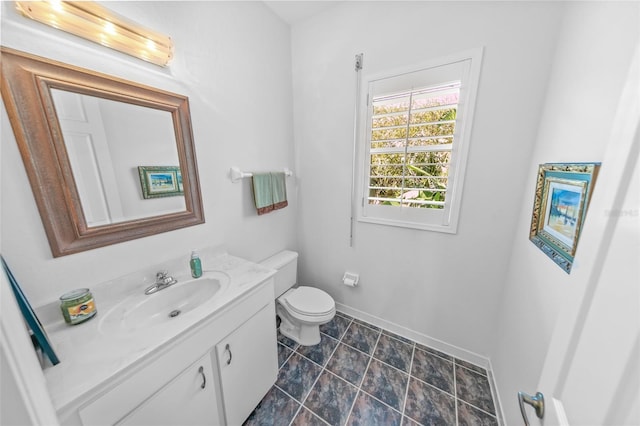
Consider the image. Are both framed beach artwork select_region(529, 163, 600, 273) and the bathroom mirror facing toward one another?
yes

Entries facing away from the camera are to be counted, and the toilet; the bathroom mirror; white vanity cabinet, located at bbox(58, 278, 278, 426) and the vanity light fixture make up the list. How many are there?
0

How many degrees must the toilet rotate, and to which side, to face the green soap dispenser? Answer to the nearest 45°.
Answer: approximately 90° to its right

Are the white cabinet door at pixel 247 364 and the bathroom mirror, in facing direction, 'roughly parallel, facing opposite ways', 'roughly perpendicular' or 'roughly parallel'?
roughly parallel

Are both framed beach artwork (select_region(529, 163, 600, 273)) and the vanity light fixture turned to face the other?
yes

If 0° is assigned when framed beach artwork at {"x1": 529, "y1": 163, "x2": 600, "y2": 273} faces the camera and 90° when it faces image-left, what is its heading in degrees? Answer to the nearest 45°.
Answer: approximately 45°

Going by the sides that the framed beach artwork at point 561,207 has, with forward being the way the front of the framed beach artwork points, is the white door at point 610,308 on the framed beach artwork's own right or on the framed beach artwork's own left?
on the framed beach artwork's own left

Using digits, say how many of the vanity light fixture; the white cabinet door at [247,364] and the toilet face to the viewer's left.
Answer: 0

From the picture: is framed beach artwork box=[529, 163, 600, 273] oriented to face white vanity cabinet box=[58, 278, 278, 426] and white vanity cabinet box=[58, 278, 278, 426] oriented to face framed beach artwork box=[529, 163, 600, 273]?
yes

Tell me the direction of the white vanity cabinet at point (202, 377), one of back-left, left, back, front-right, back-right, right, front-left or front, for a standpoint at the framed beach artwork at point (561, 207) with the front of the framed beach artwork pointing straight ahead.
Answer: front

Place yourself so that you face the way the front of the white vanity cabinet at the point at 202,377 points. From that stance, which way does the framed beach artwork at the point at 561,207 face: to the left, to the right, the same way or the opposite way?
the opposite way

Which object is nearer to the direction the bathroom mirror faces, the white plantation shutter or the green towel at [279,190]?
the white plantation shutter

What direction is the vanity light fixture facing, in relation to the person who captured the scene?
facing the viewer and to the right of the viewer
